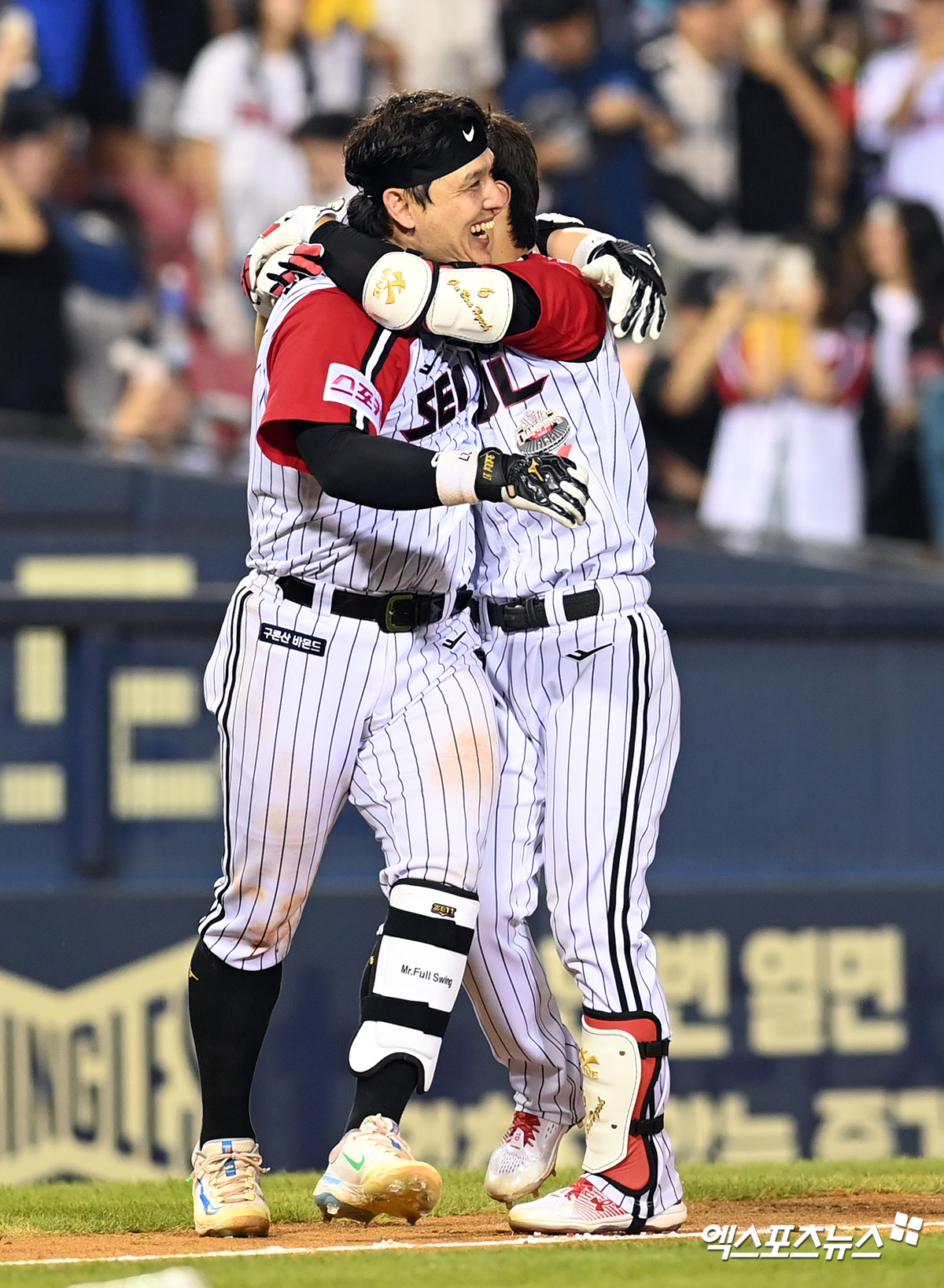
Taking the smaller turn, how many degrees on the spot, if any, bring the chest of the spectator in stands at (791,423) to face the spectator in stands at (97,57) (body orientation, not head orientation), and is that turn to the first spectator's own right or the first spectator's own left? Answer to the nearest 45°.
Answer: approximately 90° to the first spectator's own right

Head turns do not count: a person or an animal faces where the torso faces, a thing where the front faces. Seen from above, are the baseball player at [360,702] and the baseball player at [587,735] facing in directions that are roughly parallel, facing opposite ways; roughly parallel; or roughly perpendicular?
roughly perpendicular

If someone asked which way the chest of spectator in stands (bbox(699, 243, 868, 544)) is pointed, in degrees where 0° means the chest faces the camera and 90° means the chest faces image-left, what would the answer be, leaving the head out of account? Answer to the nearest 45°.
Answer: approximately 0°

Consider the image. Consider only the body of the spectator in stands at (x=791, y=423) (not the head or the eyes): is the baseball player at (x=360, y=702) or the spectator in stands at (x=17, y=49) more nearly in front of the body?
the baseball player

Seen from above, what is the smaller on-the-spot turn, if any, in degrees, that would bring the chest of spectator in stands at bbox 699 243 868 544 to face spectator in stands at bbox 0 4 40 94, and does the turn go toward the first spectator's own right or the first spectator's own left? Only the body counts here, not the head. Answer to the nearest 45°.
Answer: approximately 90° to the first spectator's own right

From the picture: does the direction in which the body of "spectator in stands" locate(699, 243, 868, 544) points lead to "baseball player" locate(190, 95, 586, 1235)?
yes

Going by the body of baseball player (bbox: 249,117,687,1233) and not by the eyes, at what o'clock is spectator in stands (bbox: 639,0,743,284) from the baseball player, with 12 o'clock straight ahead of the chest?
The spectator in stands is roughly at 5 o'clock from the baseball player.

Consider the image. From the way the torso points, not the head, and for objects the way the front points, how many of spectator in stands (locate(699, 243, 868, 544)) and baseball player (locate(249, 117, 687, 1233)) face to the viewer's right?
0

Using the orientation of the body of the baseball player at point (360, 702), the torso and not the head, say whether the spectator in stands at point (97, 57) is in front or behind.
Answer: behind

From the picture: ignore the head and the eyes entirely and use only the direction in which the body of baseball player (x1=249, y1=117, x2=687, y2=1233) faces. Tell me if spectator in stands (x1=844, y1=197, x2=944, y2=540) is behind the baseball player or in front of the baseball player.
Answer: behind
